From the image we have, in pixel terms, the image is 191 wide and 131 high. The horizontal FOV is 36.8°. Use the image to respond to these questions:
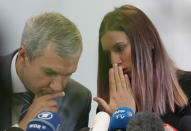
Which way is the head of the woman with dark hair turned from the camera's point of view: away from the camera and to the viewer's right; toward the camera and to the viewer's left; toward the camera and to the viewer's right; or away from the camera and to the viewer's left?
toward the camera and to the viewer's left

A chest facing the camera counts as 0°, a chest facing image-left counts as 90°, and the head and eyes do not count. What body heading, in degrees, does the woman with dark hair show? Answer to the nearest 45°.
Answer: approximately 45°
